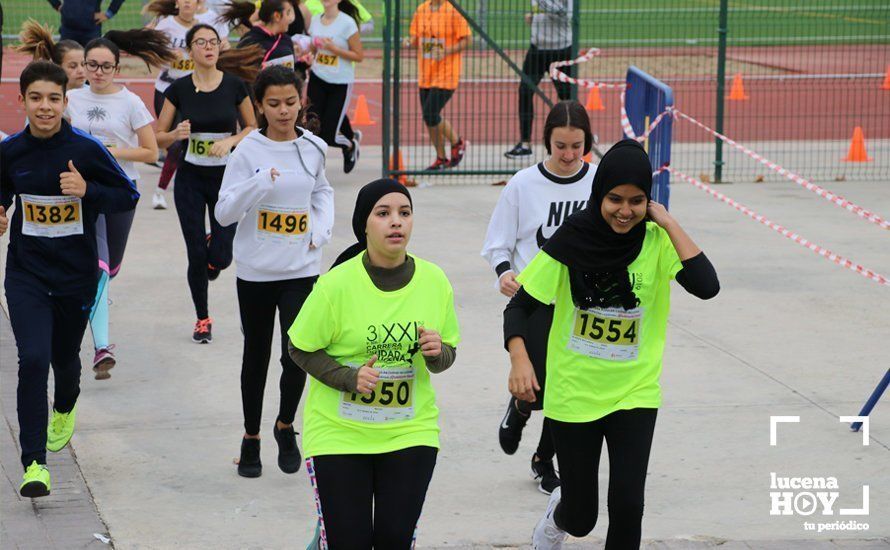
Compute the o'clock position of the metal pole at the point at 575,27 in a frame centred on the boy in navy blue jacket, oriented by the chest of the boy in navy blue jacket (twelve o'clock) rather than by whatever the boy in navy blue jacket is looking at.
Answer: The metal pole is roughly at 7 o'clock from the boy in navy blue jacket.

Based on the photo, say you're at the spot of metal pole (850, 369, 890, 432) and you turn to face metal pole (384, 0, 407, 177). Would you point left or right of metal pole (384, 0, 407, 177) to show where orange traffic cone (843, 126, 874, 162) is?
right

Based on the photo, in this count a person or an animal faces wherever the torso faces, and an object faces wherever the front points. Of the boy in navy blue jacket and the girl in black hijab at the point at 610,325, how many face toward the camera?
2

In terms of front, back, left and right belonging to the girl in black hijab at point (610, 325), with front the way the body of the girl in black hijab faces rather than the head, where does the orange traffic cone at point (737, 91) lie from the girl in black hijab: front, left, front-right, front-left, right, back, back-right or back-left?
back

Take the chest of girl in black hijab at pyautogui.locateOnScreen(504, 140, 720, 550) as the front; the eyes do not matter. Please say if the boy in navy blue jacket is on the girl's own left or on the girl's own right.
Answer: on the girl's own right

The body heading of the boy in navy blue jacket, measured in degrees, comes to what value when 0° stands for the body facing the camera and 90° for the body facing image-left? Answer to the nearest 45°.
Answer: approximately 0°

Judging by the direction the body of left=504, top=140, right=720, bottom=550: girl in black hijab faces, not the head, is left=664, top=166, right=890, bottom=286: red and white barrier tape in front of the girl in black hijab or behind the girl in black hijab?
behind

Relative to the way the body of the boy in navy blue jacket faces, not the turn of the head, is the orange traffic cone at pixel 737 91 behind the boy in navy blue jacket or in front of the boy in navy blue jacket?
behind
